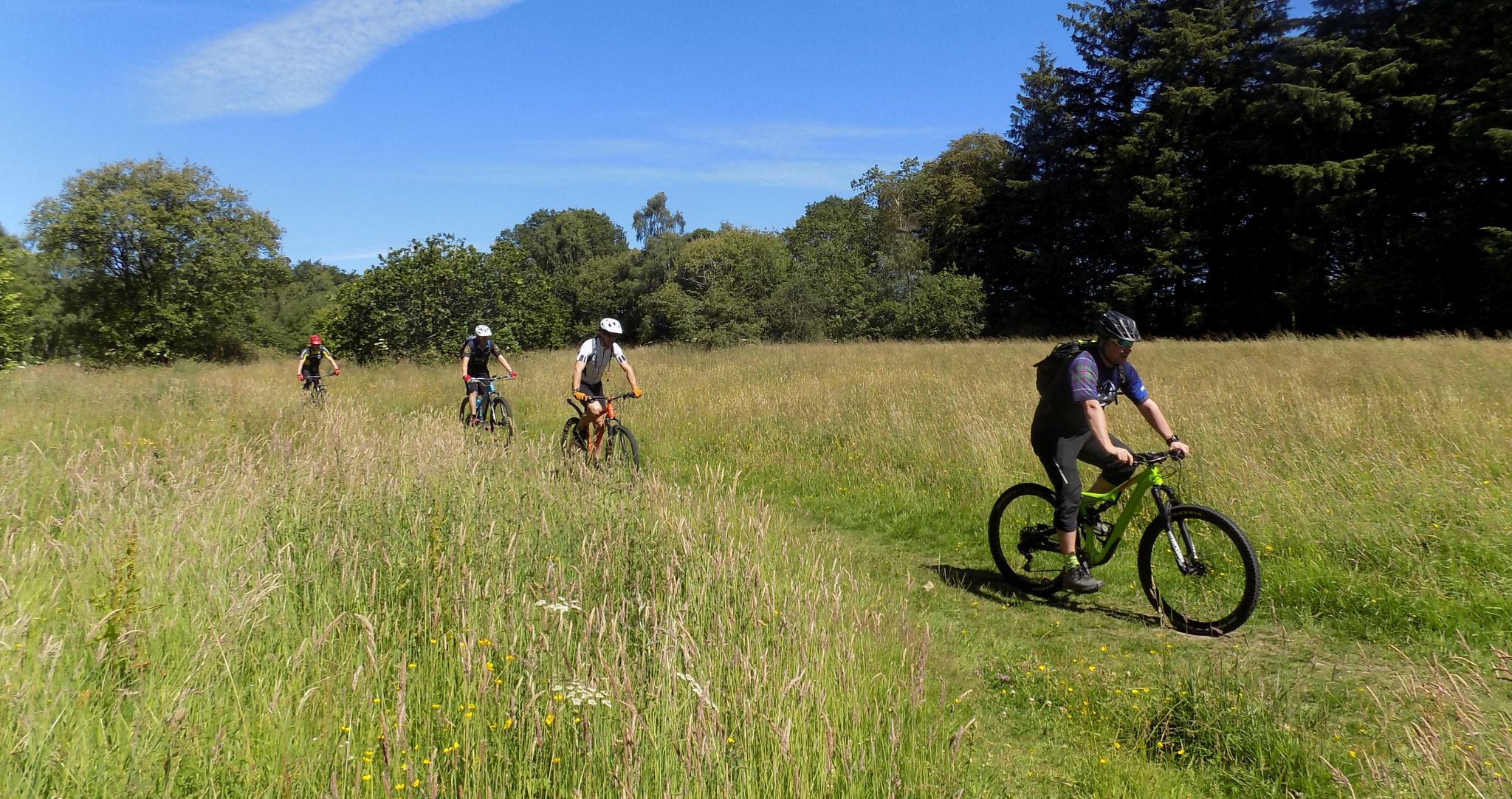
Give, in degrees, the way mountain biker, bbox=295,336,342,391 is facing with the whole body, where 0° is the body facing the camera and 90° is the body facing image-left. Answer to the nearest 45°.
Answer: approximately 315°

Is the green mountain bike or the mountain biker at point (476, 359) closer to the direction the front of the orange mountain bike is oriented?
the green mountain bike

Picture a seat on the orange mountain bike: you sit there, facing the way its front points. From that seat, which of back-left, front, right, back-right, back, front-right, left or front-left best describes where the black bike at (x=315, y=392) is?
back

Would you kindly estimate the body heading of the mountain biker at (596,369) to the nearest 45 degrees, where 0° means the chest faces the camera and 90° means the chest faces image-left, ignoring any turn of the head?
approximately 315°

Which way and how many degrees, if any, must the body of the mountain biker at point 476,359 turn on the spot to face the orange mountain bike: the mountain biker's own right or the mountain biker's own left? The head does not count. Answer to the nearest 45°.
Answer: approximately 45° to the mountain biker's own right

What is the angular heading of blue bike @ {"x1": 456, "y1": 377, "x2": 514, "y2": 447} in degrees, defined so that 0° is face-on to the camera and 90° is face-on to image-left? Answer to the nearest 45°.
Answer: approximately 315°

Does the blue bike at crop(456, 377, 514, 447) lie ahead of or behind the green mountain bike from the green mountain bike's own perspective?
behind

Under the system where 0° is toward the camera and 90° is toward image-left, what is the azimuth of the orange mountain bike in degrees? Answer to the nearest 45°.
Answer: approximately 315°

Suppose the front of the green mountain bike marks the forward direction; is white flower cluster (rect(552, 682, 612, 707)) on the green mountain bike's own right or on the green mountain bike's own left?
on the green mountain bike's own right

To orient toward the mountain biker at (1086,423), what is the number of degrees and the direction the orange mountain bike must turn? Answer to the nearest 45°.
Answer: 0° — it already faces them

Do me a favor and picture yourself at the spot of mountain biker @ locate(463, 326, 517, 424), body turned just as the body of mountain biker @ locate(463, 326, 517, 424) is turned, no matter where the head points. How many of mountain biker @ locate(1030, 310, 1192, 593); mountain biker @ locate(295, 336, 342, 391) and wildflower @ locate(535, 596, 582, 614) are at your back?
1
